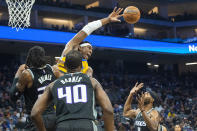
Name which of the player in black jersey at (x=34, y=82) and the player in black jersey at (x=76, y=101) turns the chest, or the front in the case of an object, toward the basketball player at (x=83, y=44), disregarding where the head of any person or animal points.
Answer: the player in black jersey at (x=76, y=101)

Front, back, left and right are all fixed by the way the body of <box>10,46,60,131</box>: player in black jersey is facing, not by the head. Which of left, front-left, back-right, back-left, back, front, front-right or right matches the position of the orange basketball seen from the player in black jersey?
right

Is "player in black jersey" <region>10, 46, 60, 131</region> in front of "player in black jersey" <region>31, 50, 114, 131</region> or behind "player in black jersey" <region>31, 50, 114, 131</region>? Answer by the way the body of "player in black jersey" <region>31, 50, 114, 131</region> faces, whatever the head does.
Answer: in front

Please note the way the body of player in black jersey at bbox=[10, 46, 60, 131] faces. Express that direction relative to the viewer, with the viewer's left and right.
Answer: facing away from the viewer and to the left of the viewer

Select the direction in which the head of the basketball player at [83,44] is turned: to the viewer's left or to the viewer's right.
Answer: to the viewer's right

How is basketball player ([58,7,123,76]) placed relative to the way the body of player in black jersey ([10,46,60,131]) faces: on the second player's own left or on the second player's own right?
on the second player's own right

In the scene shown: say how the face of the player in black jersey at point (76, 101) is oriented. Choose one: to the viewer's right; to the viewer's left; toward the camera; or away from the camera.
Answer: away from the camera

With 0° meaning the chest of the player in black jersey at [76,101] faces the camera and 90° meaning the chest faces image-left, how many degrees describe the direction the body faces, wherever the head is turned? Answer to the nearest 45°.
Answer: approximately 180°
